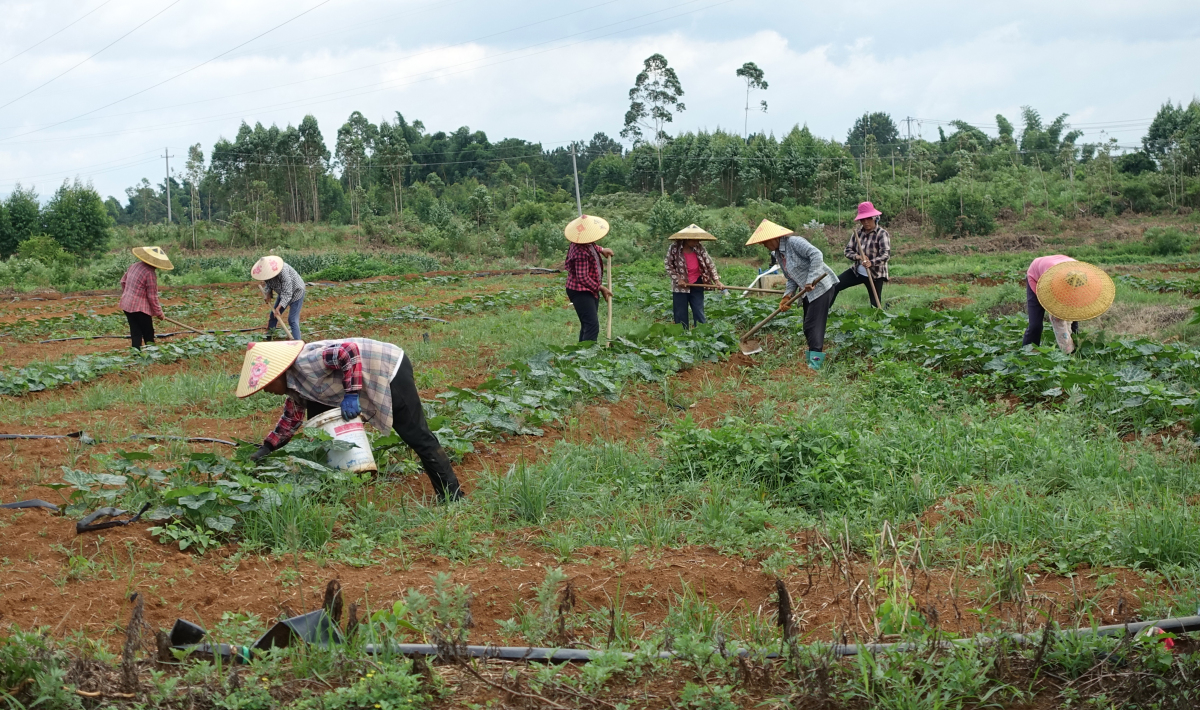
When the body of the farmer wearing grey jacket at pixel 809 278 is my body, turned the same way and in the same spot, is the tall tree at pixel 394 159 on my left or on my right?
on my right

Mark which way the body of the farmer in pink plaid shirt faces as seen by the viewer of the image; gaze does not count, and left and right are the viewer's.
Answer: facing away from the viewer and to the right of the viewer

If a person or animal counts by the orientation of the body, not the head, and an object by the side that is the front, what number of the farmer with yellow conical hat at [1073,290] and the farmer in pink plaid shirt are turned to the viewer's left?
0

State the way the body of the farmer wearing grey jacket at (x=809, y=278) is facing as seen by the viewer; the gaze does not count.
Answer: to the viewer's left

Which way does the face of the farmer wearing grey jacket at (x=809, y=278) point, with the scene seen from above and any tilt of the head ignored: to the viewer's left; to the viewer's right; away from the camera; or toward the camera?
to the viewer's left

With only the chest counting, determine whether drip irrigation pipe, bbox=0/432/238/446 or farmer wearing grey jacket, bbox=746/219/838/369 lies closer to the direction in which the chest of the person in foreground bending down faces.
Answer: the drip irrigation pipe

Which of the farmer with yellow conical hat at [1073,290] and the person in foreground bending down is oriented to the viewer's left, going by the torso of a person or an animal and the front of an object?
the person in foreground bending down

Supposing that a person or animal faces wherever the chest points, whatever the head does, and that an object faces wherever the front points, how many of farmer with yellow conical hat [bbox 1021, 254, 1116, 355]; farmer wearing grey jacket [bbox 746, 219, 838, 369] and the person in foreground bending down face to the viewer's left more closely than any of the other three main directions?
2

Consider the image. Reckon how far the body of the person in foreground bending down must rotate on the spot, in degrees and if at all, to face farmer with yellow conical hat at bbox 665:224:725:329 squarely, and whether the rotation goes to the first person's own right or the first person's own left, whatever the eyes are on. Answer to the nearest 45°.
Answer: approximately 135° to the first person's own right

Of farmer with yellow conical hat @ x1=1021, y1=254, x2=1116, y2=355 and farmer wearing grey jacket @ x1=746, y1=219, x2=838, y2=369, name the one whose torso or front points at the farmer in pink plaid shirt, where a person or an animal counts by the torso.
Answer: the farmer wearing grey jacket

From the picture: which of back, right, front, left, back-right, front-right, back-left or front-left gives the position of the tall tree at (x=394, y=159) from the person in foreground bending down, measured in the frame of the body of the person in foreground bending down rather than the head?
right

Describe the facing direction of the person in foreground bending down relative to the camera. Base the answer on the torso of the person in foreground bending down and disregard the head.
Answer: to the viewer's left
